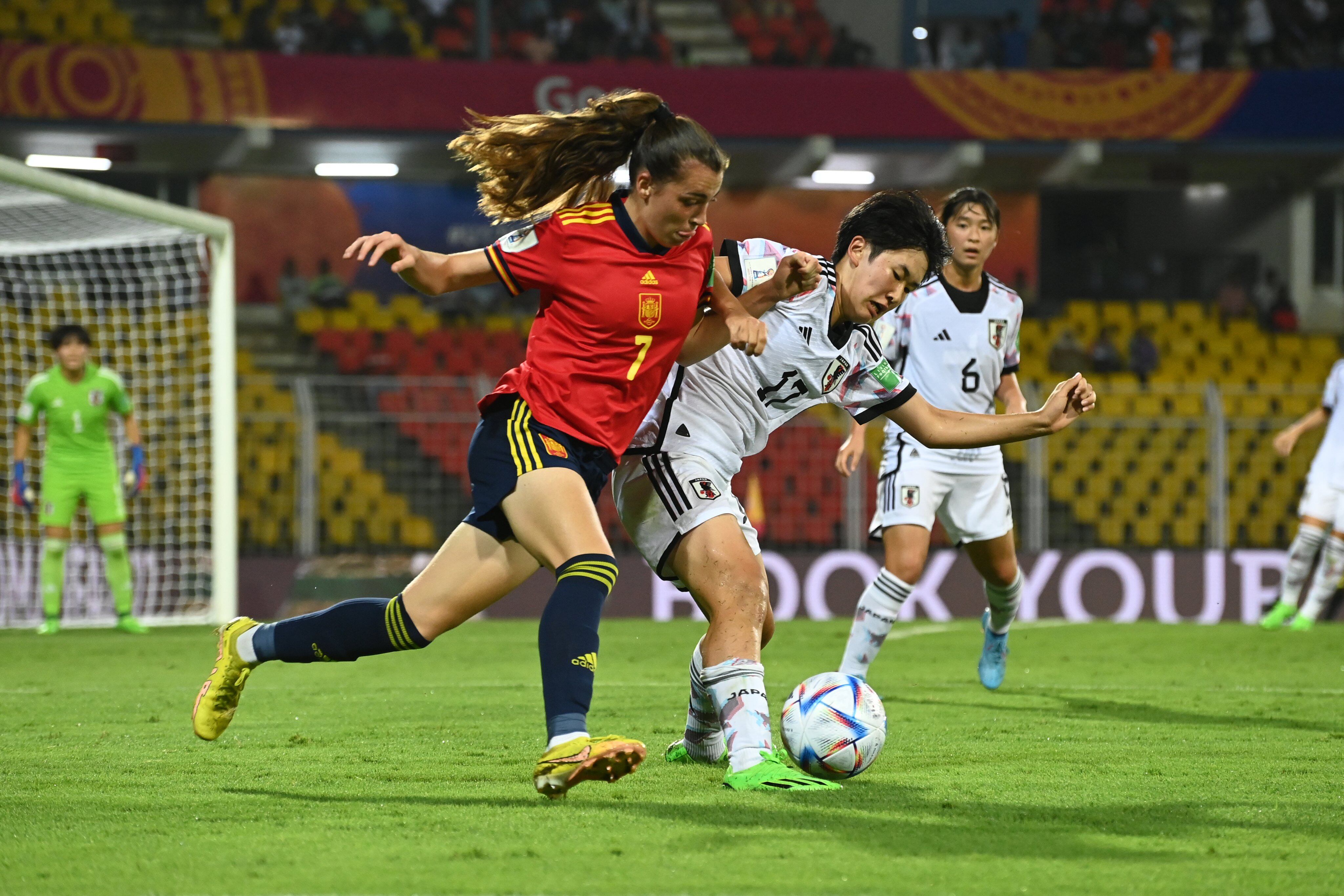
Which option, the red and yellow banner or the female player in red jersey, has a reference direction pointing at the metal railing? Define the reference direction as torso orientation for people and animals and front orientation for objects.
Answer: the red and yellow banner

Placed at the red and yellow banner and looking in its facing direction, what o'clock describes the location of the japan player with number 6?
The japan player with number 6 is roughly at 12 o'clock from the red and yellow banner.

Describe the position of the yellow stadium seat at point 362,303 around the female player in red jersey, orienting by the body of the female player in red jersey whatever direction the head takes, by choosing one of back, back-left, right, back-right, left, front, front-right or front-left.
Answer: back-left

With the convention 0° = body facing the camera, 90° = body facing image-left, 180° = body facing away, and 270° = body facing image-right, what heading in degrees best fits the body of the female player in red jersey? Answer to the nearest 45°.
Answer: approximately 315°

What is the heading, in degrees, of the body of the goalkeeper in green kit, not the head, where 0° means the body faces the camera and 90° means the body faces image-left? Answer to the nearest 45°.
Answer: approximately 0°

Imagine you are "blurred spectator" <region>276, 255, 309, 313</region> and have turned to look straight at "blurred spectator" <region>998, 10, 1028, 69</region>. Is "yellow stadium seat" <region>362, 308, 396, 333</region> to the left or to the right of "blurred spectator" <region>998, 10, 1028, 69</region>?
right

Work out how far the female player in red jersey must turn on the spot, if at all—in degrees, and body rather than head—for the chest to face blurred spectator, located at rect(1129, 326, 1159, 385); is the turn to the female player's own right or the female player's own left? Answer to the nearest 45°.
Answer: approximately 90° to the female player's own left

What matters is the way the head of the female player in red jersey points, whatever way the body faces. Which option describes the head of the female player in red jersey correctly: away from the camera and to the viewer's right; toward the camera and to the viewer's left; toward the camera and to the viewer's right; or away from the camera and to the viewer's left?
toward the camera and to the viewer's right

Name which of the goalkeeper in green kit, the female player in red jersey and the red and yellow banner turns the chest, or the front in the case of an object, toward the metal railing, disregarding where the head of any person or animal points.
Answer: the red and yellow banner
